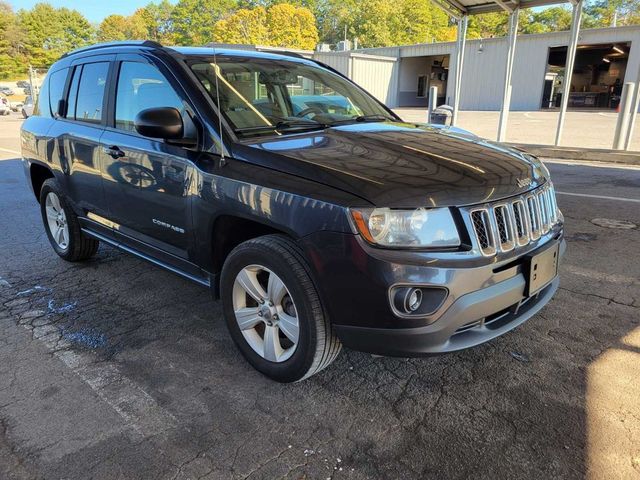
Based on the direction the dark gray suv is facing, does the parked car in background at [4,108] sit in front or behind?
behind

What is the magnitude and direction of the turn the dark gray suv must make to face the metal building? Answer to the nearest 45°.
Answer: approximately 90° to its left

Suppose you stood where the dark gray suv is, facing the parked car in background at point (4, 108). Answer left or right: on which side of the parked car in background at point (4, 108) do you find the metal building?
right

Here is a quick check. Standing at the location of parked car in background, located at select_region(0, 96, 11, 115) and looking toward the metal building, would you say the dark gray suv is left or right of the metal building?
right

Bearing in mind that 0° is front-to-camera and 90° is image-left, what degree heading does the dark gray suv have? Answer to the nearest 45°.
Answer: approximately 315°
